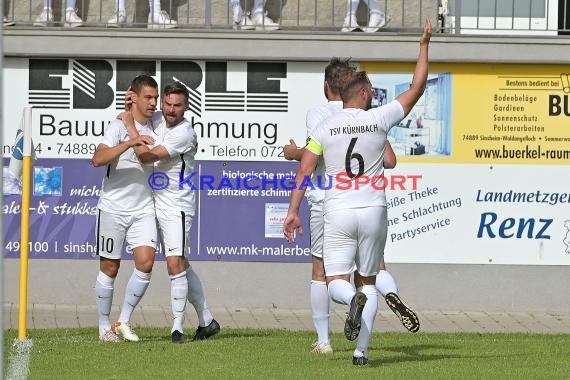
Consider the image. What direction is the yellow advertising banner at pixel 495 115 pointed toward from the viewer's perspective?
toward the camera

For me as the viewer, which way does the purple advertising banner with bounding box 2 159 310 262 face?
facing the viewer

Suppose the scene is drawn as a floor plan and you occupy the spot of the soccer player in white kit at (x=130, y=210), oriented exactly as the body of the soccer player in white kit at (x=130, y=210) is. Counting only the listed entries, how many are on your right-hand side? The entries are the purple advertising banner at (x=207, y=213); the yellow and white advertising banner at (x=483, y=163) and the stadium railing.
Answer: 0

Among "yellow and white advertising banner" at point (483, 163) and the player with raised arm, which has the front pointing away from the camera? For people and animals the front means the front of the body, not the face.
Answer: the player with raised arm

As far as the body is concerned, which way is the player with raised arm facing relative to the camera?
away from the camera

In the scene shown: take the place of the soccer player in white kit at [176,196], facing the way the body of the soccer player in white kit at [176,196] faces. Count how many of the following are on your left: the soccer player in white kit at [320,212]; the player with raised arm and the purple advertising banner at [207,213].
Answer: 2

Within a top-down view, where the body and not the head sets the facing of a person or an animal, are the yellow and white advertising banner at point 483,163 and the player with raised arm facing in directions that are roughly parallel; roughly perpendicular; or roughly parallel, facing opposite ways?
roughly parallel, facing opposite ways

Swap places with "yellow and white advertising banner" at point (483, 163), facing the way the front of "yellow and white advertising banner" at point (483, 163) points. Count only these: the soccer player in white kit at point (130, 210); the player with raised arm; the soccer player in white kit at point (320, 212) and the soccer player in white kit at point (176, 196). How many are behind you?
0

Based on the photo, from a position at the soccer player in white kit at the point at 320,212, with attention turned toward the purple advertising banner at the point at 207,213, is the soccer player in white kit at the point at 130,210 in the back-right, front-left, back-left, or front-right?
front-left

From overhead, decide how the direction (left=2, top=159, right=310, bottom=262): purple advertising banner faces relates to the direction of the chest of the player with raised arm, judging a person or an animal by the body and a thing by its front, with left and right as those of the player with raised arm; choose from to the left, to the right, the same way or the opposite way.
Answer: the opposite way

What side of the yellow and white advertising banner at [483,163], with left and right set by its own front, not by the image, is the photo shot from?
front

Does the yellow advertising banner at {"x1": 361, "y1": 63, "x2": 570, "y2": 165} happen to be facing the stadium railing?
no

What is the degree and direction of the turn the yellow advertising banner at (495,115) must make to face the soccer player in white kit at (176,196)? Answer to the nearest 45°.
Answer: approximately 45° to its right

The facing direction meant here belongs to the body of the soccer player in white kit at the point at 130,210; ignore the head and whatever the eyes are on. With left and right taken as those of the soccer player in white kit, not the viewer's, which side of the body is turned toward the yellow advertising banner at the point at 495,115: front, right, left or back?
left

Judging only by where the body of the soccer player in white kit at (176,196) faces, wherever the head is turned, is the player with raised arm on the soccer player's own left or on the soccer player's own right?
on the soccer player's own left

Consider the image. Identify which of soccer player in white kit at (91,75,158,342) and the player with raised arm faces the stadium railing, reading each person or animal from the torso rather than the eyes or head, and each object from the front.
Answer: the player with raised arm

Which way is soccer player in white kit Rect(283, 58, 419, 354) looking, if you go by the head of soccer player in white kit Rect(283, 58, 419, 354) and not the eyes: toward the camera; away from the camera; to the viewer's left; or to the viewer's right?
away from the camera

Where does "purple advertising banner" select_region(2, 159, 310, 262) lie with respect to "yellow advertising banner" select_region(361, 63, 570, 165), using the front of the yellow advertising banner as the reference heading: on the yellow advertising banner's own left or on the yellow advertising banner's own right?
on the yellow advertising banner's own right

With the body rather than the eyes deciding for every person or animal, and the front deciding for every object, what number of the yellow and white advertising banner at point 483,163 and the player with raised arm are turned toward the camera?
1
